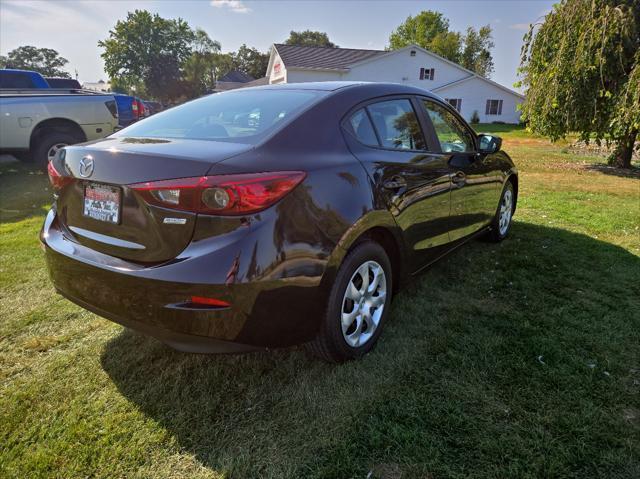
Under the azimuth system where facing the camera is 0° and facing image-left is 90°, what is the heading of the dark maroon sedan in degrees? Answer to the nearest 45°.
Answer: approximately 225°

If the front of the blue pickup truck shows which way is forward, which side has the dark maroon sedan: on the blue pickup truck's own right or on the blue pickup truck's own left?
on the blue pickup truck's own left

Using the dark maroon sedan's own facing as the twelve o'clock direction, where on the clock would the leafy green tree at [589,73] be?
The leafy green tree is roughly at 12 o'clock from the dark maroon sedan.

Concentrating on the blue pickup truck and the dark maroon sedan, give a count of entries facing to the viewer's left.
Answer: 1

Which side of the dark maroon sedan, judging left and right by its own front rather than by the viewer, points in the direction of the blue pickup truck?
left

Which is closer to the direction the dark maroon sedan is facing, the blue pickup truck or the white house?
the white house

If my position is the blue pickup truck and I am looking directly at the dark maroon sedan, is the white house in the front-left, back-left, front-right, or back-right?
back-left

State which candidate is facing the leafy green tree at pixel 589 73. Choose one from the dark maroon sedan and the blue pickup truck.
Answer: the dark maroon sedan

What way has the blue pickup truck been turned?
to the viewer's left

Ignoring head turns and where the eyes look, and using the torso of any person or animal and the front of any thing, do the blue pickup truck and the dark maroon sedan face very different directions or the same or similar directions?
very different directions

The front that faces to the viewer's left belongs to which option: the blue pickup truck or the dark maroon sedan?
the blue pickup truck
